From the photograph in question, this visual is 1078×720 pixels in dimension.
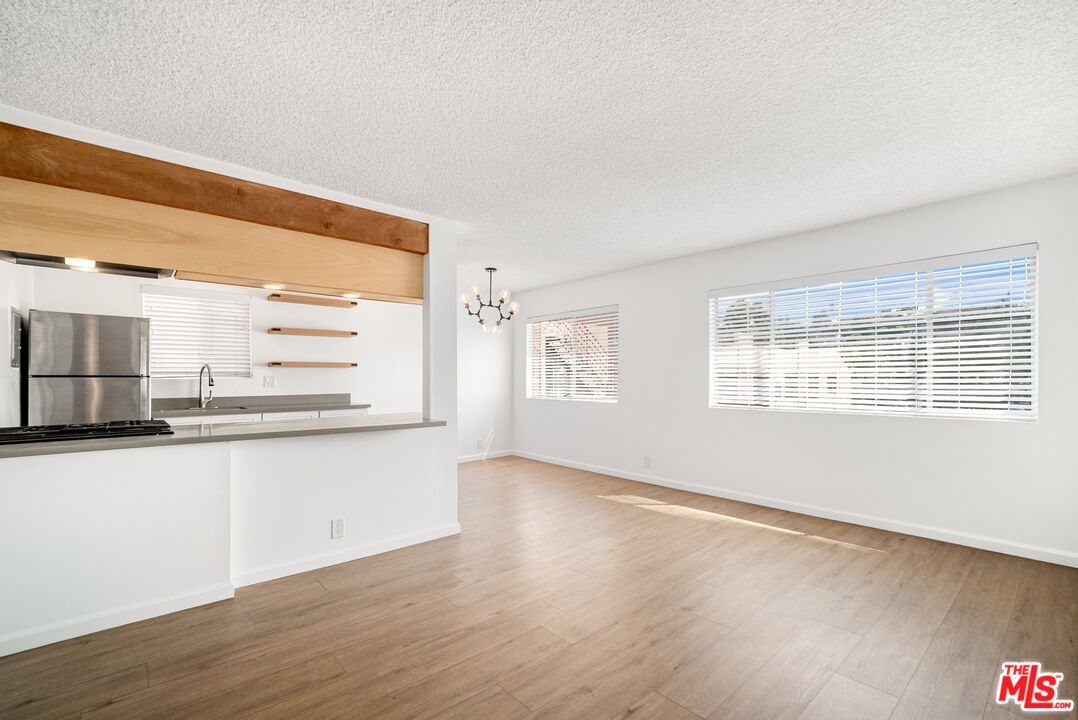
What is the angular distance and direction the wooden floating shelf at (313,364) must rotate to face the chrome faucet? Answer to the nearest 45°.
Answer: approximately 90° to its right

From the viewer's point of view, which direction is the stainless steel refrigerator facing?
toward the camera

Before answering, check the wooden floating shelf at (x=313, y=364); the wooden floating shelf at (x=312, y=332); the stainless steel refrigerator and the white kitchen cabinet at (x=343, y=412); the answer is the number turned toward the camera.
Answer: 4

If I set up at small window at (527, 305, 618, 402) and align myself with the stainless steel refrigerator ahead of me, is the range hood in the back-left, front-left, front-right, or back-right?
front-left

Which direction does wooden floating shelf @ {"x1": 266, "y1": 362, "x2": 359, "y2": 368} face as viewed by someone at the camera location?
facing the viewer

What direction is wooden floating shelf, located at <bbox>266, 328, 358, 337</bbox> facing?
toward the camera

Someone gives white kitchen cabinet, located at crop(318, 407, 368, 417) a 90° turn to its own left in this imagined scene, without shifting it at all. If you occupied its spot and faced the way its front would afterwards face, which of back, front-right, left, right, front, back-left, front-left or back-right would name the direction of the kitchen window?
back

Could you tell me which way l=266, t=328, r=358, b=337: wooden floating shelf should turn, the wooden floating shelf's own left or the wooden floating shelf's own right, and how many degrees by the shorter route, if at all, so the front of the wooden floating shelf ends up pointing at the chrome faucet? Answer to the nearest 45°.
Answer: approximately 90° to the wooden floating shelf's own right

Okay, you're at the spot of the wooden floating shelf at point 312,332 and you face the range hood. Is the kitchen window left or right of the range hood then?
right

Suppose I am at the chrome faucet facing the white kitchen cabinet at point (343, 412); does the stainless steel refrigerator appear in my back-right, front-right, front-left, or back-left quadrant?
back-right

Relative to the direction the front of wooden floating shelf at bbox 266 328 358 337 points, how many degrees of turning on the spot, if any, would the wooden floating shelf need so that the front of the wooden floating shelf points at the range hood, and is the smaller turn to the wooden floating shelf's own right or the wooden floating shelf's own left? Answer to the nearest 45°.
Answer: approximately 45° to the wooden floating shelf's own right

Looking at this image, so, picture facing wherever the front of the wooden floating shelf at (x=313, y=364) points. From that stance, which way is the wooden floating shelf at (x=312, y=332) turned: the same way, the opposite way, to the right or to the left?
the same way

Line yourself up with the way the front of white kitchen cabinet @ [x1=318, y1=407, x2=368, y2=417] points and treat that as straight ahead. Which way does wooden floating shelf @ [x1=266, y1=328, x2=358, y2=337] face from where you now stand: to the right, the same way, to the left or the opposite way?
the same way

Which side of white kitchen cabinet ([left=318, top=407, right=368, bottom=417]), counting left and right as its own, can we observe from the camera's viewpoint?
front
